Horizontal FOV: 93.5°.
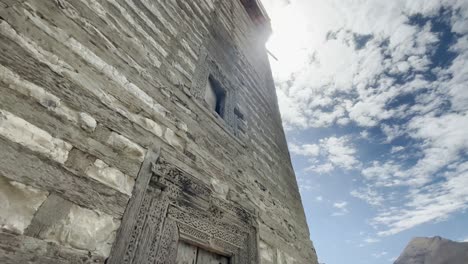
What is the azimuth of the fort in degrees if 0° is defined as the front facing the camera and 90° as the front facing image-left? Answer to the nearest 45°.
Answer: approximately 315°

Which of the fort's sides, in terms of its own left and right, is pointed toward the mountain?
left
